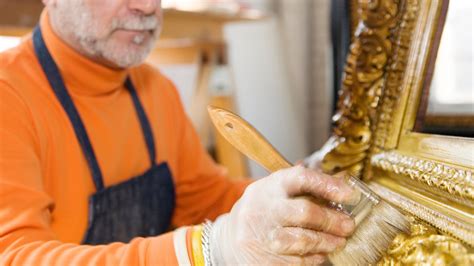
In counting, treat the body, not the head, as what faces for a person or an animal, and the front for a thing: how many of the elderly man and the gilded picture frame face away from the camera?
0

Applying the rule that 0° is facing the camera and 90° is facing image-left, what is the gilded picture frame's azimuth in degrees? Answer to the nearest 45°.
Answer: approximately 45°

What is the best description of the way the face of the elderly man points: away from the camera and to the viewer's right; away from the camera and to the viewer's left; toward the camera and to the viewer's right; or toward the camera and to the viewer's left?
toward the camera and to the viewer's right
